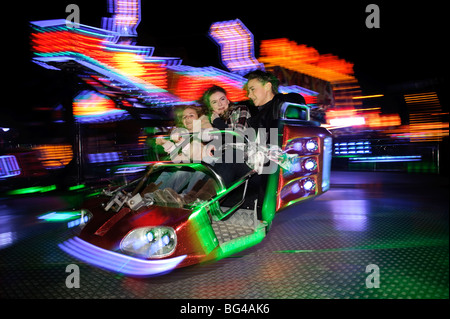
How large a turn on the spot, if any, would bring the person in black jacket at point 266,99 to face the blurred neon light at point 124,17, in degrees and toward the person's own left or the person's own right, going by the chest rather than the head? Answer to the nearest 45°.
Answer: approximately 90° to the person's own right

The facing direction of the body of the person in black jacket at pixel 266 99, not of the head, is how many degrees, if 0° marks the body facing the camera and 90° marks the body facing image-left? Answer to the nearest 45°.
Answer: approximately 45°

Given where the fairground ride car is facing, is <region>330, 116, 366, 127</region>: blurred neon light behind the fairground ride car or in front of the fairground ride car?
behind

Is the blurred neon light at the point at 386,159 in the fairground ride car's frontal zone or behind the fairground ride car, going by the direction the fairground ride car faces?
behind

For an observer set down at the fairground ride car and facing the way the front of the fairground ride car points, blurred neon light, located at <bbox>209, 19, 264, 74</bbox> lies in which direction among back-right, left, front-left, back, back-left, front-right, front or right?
back-right

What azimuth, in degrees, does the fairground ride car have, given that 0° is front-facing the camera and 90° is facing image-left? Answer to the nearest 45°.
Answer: approximately 45°

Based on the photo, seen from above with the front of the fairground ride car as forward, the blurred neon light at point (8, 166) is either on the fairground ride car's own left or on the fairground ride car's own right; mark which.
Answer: on the fairground ride car's own right
